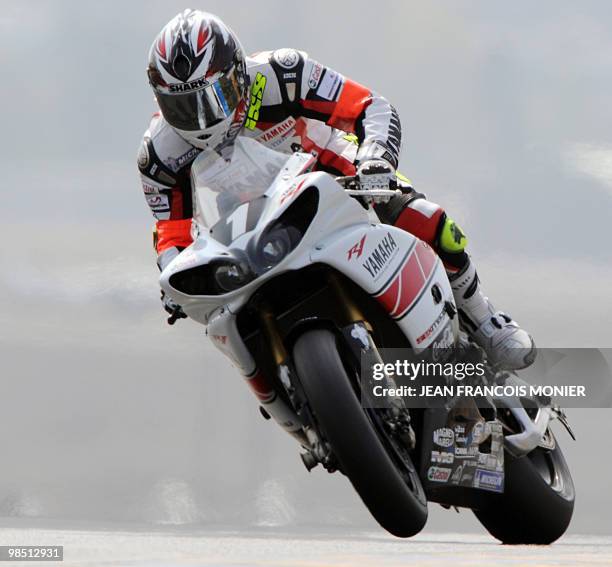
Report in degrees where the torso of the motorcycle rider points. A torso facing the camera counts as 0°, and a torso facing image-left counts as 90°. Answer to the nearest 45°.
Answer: approximately 45°
